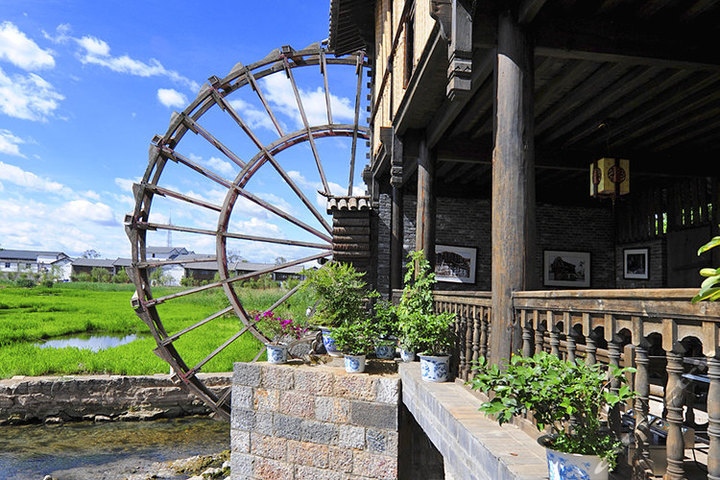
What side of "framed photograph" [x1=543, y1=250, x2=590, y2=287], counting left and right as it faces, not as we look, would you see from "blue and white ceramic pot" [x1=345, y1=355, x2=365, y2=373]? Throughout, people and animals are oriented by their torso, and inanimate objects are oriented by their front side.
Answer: front

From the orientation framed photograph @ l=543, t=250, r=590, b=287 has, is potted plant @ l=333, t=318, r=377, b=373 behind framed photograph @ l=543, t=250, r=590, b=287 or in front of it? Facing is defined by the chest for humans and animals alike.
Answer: in front

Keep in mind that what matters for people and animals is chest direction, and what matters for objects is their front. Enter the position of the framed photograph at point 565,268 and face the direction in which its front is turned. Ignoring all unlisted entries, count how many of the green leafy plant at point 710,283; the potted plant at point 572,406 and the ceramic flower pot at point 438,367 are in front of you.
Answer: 3

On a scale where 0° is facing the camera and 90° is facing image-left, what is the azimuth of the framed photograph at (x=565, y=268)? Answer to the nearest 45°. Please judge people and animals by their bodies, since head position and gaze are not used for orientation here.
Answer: approximately 0°

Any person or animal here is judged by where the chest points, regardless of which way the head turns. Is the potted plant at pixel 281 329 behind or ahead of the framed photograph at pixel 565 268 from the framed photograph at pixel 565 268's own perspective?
ahead

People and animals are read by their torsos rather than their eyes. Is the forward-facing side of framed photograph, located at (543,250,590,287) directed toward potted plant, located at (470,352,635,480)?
yes

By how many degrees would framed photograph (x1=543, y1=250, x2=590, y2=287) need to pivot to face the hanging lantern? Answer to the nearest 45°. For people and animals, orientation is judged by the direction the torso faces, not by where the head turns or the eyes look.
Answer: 0° — it already faces it

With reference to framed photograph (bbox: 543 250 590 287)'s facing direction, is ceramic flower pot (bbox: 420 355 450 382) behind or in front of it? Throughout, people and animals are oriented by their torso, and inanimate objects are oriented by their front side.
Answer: in front

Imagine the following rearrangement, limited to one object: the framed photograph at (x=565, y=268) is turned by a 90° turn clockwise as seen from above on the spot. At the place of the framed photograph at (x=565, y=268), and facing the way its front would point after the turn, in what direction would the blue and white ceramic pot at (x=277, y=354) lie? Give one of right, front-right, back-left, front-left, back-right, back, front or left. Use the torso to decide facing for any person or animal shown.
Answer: front-left

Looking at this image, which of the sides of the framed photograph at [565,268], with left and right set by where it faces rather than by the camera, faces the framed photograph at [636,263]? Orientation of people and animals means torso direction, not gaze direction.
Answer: left
